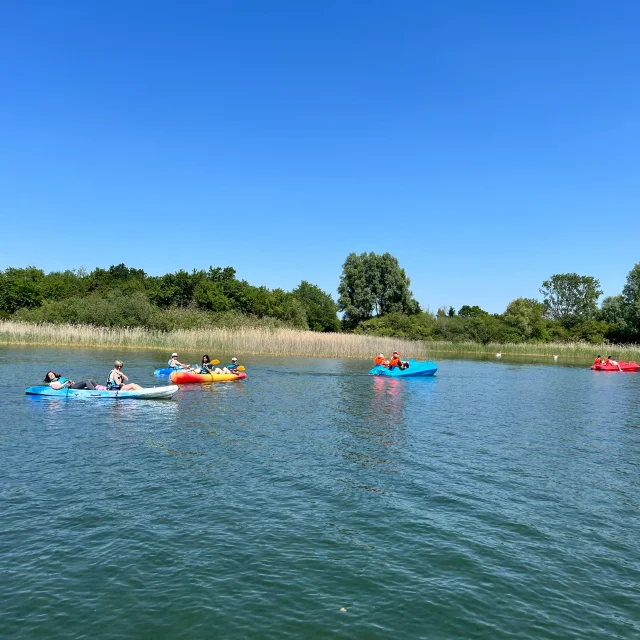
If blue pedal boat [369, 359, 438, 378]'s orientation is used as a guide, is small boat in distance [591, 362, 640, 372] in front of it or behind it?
in front

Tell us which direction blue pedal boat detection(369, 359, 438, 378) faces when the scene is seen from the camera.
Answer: facing to the right of the viewer

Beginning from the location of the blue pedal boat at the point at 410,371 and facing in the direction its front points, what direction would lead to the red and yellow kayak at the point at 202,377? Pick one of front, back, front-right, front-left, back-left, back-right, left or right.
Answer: back-right

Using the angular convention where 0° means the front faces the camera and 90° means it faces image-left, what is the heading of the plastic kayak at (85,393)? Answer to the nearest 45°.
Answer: approximately 270°

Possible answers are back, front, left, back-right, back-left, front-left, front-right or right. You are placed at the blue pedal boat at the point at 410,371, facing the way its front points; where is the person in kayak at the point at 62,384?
back-right

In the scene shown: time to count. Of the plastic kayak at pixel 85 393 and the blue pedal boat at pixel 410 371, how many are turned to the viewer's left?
0
